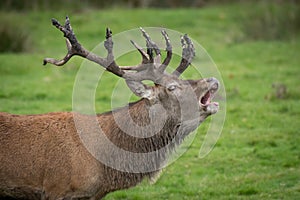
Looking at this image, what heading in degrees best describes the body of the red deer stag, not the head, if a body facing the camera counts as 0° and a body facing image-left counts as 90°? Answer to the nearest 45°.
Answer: approximately 270°
